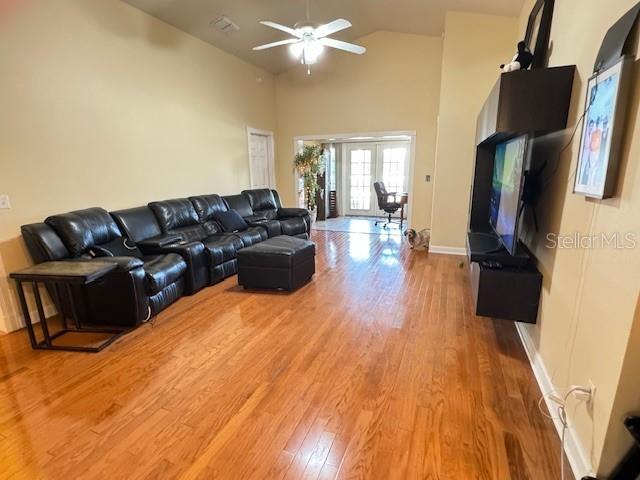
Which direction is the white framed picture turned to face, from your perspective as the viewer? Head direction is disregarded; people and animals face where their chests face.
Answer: facing the viewer and to the left of the viewer

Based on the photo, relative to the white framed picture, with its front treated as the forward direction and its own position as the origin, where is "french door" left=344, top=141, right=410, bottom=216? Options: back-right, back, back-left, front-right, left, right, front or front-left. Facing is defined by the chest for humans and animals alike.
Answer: right

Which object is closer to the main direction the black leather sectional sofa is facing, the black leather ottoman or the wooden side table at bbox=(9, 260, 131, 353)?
the black leather ottoman

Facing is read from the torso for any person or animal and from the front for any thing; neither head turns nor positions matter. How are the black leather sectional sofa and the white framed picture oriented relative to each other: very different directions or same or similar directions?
very different directions

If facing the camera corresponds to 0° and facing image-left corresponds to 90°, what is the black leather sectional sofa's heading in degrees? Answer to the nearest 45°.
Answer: approximately 315°

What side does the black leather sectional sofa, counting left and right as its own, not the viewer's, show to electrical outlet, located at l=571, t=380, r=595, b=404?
front

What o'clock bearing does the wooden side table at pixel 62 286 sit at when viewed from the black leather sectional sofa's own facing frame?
The wooden side table is roughly at 3 o'clock from the black leather sectional sofa.

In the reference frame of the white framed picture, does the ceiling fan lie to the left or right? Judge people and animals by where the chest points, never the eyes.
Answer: on its right

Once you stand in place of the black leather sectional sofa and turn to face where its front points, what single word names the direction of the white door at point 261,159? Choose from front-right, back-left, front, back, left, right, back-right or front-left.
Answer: left

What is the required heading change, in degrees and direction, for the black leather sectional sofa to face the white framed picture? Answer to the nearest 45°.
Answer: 0° — it already faces it

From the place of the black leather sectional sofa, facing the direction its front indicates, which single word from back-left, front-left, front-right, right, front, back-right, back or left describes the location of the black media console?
front

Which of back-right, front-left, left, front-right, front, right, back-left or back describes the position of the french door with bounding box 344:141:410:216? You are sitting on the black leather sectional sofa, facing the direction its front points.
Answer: left

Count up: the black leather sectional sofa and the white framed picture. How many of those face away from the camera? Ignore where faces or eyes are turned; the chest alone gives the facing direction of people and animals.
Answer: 0

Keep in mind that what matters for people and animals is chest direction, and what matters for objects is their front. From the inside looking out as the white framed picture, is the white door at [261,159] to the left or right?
on its right

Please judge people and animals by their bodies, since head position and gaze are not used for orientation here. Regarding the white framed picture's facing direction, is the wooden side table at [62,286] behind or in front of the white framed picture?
in front

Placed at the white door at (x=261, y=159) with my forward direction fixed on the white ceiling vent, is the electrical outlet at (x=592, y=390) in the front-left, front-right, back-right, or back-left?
front-left

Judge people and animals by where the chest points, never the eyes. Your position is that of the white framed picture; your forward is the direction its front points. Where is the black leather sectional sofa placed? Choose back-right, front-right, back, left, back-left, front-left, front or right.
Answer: front-right

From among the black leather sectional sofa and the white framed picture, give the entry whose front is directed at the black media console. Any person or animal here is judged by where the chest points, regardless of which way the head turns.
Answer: the black leather sectional sofa
